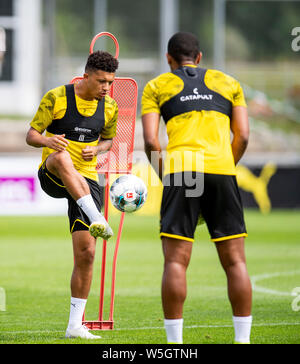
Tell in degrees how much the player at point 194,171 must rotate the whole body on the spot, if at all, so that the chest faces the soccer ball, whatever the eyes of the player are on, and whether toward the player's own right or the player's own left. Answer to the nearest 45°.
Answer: approximately 45° to the player's own left

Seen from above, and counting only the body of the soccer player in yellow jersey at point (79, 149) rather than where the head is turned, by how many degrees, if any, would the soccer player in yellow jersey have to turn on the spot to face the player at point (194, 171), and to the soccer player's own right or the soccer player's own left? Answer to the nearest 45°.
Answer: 0° — they already face them

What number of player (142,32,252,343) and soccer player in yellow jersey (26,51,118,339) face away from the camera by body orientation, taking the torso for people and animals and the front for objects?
1

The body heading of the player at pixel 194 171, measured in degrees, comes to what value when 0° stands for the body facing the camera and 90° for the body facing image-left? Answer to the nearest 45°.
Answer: approximately 180°

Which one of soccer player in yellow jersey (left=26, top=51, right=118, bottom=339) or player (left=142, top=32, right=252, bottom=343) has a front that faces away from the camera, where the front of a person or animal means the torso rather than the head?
the player

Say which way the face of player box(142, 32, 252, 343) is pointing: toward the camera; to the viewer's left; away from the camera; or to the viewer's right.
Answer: away from the camera

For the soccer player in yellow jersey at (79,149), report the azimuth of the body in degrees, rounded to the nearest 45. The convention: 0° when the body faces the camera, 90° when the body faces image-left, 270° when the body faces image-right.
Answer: approximately 315°

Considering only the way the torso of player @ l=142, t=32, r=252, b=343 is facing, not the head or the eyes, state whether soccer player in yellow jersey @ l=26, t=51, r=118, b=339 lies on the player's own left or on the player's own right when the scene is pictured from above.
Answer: on the player's own left
